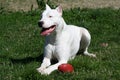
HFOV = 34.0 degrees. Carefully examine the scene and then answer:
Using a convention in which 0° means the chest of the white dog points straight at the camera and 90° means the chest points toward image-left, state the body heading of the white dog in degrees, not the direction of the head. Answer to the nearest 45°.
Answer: approximately 45°
